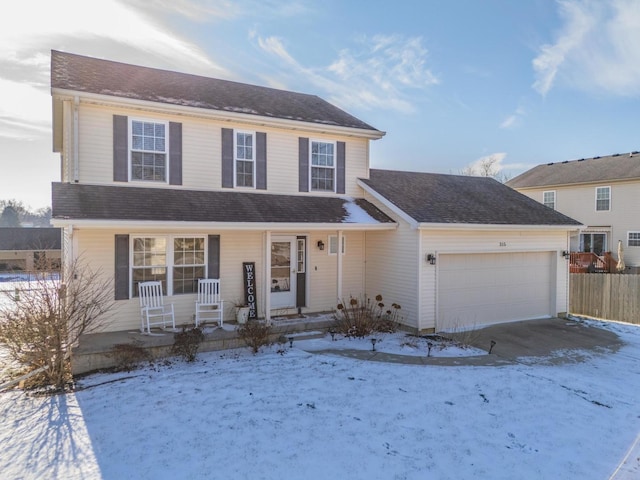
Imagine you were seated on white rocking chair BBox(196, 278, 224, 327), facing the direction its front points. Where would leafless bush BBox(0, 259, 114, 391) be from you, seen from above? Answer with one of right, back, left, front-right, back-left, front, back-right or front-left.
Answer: front-right

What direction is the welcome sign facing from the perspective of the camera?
toward the camera

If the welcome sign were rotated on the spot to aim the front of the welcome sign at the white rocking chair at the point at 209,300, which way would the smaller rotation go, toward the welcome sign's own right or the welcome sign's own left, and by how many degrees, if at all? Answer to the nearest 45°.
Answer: approximately 45° to the welcome sign's own right

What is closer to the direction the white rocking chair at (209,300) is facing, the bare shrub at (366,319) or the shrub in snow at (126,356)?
the shrub in snow

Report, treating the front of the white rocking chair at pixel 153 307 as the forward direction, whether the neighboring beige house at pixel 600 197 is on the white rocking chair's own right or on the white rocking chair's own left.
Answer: on the white rocking chair's own left

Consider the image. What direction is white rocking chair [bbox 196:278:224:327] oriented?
toward the camera

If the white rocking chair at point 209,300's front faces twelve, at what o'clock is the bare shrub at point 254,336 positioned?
The bare shrub is roughly at 11 o'clock from the white rocking chair.

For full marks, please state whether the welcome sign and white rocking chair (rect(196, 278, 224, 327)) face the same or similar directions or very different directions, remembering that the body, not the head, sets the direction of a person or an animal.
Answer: same or similar directions

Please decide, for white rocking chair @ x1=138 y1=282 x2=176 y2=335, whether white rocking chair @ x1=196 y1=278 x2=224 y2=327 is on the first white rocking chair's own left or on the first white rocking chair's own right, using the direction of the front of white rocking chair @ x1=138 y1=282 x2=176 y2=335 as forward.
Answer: on the first white rocking chair's own left

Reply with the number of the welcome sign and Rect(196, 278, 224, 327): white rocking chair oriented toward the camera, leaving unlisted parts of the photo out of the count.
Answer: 2

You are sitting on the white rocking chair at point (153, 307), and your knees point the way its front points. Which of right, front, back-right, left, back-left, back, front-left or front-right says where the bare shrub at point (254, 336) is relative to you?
front

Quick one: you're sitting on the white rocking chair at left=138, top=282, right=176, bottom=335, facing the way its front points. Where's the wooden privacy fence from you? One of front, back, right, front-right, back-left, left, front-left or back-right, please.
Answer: front-left
